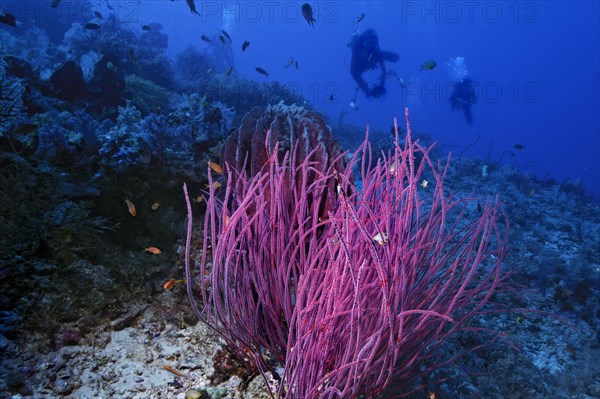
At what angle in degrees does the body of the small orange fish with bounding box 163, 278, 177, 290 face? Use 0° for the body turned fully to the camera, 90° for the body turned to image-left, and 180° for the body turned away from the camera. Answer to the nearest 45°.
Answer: approximately 90°
